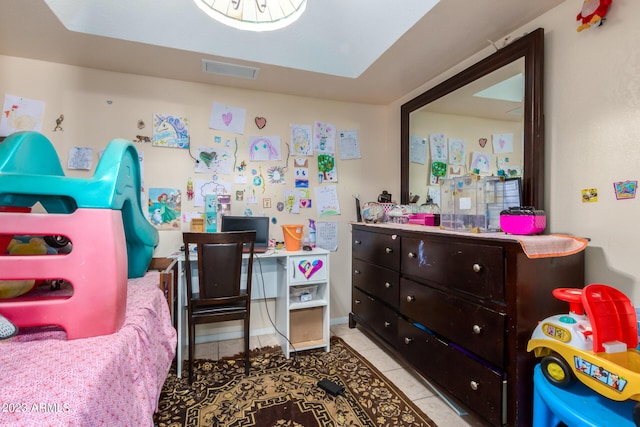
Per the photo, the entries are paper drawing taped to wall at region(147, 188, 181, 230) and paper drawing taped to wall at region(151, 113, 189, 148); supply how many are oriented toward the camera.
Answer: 2

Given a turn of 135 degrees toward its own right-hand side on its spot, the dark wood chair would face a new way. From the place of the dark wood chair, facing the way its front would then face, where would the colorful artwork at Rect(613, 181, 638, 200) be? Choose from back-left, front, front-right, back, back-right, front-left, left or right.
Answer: front

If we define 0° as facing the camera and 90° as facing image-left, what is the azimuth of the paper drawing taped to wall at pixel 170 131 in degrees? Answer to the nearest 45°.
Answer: approximately 0°

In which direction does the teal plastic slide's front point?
to the viewer's right

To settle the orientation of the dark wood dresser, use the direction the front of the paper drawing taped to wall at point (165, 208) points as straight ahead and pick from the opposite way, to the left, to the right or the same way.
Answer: to the right

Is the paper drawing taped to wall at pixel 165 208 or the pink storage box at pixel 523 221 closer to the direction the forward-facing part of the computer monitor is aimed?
the pink storage box

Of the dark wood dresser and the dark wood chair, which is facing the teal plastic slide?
the dark wood dresser

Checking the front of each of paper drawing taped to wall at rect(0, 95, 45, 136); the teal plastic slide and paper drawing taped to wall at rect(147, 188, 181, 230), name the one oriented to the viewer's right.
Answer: the teal plastic slide

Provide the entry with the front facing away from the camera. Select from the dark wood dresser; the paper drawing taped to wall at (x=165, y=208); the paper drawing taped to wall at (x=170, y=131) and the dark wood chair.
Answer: the dark wood chair

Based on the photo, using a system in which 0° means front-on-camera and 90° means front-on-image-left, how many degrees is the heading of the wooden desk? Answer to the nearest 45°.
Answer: approximately 0°

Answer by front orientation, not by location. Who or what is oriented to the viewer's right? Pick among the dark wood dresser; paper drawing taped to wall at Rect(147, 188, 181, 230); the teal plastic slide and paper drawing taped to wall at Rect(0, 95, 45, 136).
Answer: the teal plastic slide

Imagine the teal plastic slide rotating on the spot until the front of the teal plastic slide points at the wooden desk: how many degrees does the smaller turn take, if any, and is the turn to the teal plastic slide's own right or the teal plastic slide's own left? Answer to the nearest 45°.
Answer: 0° — it already faces it

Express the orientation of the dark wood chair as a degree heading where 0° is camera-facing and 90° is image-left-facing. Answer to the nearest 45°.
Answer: approximately 180°

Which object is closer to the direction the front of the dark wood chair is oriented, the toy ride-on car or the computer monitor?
the computer monitor
